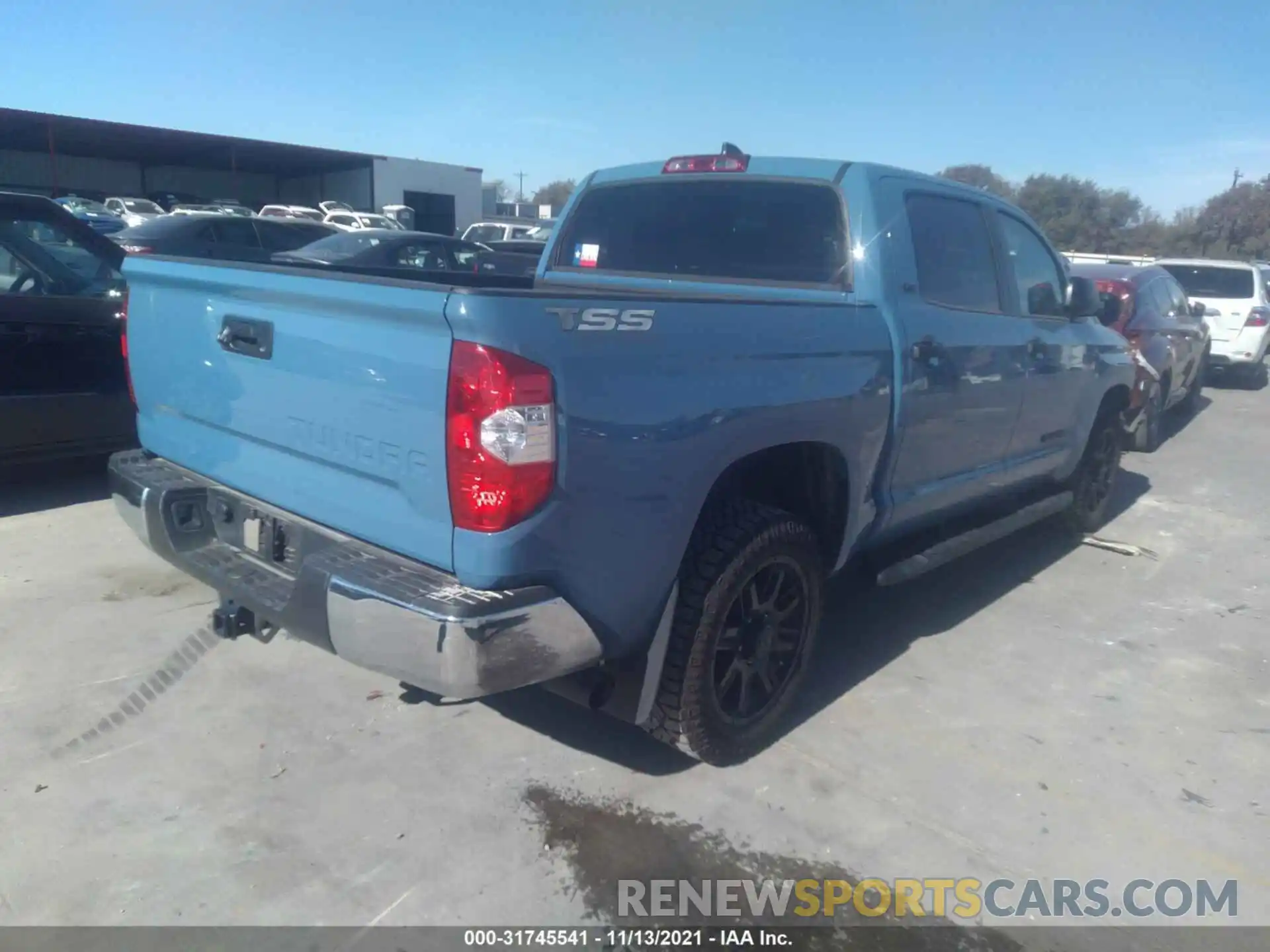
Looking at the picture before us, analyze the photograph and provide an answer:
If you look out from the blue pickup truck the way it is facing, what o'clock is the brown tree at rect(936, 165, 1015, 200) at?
The brown tree is roughly at 11 o'clock from the blue pickup truck.

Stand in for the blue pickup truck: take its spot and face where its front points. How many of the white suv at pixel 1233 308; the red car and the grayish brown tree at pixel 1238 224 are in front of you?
3

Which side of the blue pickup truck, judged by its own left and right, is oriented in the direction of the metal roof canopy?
left

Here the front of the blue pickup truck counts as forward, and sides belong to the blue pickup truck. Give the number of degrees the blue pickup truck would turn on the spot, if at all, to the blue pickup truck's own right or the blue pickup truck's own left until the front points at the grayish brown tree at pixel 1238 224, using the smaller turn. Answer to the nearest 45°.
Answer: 0° — it already faces it

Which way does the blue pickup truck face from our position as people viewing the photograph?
facing away from the viewer and to the right of the viewer
